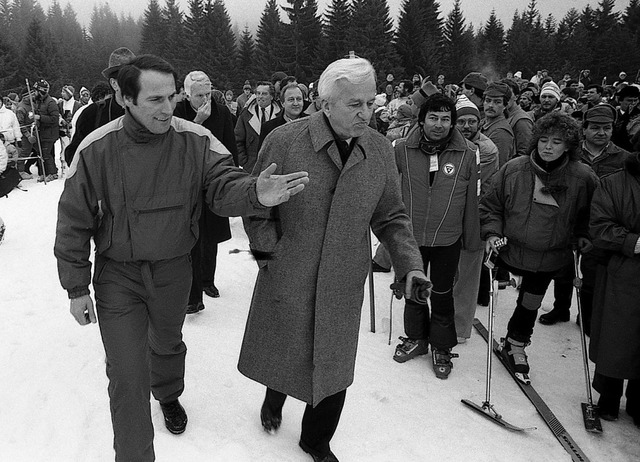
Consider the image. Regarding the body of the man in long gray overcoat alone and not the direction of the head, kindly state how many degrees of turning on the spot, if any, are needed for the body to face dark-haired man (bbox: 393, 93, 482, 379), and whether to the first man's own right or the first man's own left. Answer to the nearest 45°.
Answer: approximately 90° to the first man's own left

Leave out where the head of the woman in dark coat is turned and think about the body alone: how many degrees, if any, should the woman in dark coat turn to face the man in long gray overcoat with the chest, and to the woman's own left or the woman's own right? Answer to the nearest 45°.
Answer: approximately 45° to the woman's own right

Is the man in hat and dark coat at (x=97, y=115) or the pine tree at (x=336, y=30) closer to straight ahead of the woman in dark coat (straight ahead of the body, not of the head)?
the man in hat and dark coat

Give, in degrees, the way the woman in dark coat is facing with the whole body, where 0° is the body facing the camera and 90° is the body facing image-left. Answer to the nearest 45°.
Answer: approximately 0°

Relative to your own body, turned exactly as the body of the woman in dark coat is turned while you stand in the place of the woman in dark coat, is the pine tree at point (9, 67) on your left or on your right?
on your right

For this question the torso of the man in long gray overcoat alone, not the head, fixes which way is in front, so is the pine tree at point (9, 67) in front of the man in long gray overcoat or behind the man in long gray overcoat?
behind

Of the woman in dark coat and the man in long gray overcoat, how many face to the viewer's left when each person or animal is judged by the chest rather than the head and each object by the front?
0

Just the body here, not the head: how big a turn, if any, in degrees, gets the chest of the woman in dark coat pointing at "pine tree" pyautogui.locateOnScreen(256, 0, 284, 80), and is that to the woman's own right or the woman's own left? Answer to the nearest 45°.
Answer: approximately 135° to the woman's own right

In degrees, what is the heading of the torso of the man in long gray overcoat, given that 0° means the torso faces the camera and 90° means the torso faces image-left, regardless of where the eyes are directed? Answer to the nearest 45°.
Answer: approximately 315°

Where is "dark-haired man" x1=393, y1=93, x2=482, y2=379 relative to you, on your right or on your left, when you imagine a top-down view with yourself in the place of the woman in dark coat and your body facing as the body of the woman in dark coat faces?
on your right
